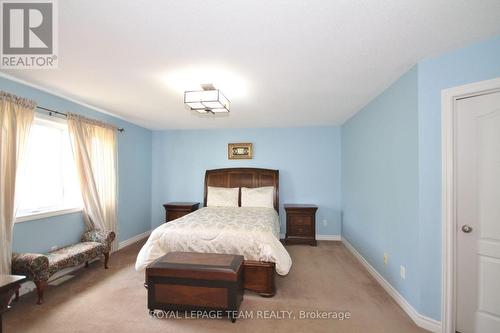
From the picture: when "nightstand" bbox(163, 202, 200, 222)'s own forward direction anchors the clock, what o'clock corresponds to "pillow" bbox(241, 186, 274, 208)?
The pillow is roughly at 10 o'clock from the nightstand.

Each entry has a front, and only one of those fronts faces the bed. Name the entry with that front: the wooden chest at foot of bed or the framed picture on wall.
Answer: the framed picture on wall

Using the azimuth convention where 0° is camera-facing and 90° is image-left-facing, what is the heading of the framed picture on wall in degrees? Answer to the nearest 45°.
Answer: approximately 0°

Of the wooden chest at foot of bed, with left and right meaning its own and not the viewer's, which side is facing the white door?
left

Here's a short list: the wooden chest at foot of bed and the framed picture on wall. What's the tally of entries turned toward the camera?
2

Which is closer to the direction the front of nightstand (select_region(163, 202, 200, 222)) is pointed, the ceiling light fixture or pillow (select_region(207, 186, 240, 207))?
the ceiling light fixture

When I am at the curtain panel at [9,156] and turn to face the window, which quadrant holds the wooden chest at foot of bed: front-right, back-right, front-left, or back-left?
back-right
